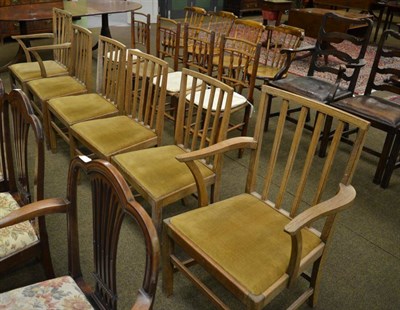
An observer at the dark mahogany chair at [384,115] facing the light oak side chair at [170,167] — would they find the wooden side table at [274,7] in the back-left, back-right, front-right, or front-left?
back-right

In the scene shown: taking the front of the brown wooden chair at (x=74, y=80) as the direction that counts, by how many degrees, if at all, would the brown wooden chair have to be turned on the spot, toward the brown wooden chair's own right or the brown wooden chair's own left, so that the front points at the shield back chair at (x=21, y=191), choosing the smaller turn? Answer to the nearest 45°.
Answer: approximately 45° to the brown wooden chair's own left

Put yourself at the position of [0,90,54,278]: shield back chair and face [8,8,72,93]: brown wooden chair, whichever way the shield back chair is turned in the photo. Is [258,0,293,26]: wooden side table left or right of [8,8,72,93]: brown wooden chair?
right

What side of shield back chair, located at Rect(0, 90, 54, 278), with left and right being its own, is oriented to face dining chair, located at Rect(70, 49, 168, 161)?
back

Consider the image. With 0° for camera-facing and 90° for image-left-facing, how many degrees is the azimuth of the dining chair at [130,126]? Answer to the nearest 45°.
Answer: approximately 45°

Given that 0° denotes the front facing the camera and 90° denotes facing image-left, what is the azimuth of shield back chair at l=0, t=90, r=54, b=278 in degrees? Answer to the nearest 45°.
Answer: approximately 45°

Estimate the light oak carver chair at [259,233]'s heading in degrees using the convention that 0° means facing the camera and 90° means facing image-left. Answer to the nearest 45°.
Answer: approximately 45°

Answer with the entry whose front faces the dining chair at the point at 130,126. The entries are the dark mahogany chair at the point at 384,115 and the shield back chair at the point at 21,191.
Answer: the dark mahogany chair

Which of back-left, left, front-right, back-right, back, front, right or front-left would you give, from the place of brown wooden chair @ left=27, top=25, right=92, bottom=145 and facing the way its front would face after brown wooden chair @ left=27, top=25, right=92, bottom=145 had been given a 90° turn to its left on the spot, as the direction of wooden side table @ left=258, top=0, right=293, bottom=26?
left

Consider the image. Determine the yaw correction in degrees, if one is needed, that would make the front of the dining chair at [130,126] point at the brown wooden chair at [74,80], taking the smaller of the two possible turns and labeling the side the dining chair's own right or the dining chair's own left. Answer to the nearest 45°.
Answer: approximately 90° to the dining chair's own right

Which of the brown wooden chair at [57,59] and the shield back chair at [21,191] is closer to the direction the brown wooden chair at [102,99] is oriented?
the shield back chair

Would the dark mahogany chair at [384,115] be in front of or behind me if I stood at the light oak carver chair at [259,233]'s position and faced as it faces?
behind
